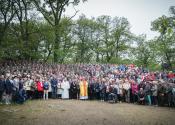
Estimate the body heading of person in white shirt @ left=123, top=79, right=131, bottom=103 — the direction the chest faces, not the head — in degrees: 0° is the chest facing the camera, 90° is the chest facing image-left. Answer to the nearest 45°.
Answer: approximately 0°

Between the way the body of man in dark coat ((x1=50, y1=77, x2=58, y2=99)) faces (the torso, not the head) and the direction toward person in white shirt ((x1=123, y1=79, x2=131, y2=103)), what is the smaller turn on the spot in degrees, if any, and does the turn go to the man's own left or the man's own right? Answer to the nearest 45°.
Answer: approximately 90° to the man's own left

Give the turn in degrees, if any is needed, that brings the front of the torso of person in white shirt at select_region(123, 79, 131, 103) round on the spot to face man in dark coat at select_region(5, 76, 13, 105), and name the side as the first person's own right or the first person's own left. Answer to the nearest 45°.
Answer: approximately 45° to the first person's own right

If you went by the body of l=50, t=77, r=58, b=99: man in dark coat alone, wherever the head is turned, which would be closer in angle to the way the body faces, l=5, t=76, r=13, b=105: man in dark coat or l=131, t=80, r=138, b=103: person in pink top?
the man in dark coat

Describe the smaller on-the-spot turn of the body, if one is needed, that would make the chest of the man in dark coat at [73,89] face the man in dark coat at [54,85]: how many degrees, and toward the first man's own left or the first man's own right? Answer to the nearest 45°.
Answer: approximately 90° to the first man's own right

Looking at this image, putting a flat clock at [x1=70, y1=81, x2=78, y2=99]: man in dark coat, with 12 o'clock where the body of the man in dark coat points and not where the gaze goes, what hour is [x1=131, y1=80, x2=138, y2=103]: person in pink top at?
The person in pink top is roughly at 10 o'clock from the man in dark coat.
